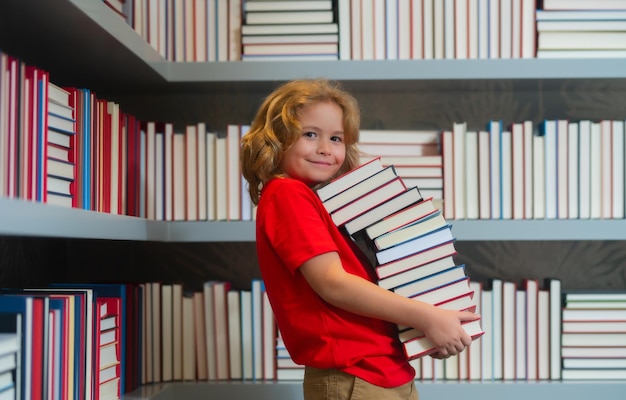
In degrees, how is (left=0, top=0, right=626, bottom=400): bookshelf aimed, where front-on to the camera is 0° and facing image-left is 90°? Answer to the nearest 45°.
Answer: approximately 0°
